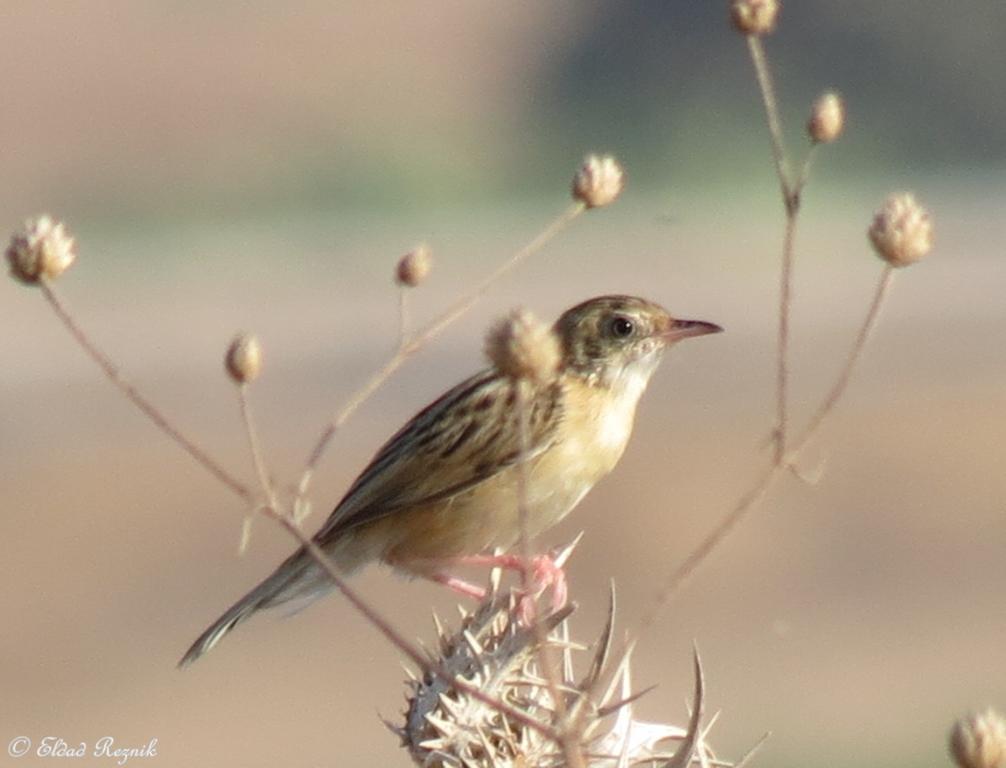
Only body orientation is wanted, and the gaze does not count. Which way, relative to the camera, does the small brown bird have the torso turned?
to the viewer's right

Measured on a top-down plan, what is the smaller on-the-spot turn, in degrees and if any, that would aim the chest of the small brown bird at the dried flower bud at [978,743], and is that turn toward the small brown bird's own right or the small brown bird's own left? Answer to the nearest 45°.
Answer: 0° — it already faces it
